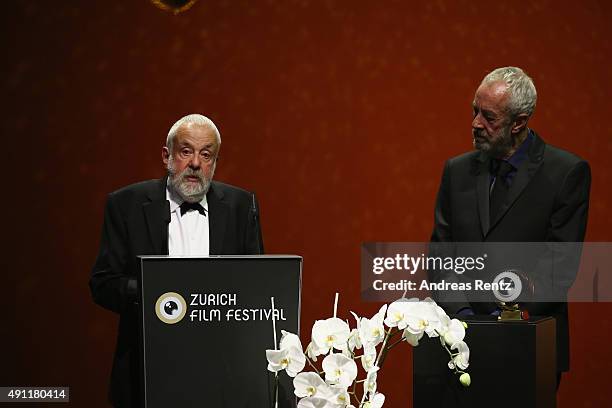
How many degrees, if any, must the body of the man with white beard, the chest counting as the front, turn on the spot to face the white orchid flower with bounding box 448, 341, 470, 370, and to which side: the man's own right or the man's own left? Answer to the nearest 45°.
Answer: approximately 45° to the man's own left

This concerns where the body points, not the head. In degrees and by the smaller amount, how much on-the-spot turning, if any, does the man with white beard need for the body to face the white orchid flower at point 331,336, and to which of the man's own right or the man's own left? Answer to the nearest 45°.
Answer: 0° — they already face it

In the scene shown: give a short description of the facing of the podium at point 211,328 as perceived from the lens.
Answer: facing the viewer

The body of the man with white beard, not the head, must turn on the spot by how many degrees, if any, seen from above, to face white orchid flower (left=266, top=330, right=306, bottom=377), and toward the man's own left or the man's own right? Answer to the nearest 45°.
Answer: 0° — they already face it

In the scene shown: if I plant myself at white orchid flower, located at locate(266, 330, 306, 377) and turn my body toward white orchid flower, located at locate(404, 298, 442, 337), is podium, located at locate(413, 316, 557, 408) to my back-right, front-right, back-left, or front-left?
front-left

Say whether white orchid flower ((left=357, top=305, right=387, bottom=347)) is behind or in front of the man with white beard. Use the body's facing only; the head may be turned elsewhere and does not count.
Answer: in front

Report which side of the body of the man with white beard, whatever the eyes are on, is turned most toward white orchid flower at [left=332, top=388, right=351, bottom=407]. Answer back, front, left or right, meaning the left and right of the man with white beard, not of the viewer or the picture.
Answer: front

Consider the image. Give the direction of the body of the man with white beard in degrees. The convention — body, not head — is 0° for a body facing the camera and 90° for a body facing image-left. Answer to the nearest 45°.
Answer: approximately 0°

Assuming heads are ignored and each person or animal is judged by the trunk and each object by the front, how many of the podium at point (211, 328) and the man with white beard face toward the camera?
2
